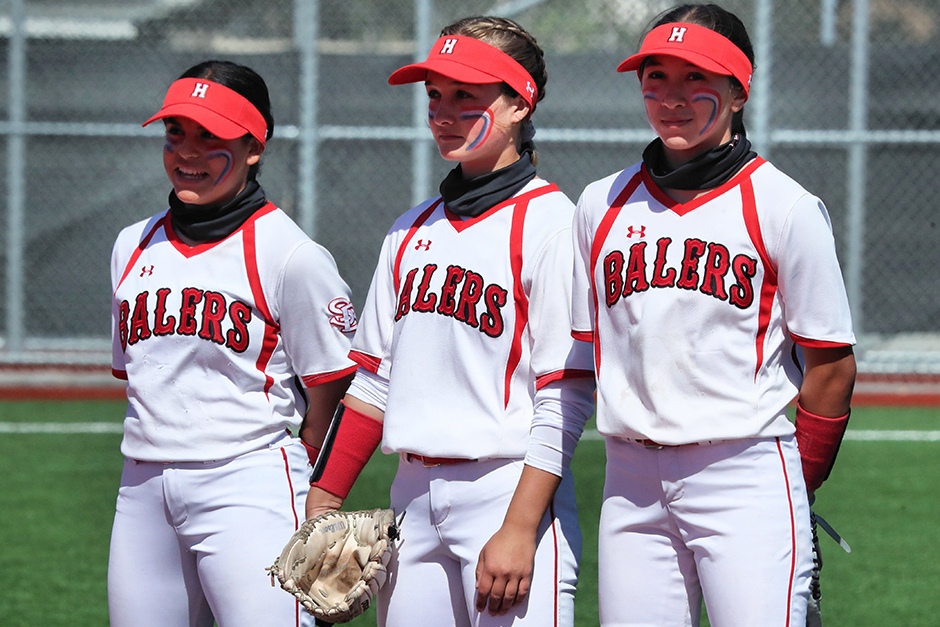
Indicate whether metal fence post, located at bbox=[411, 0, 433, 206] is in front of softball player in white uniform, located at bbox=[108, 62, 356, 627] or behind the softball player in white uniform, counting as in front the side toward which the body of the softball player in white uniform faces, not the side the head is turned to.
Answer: behind

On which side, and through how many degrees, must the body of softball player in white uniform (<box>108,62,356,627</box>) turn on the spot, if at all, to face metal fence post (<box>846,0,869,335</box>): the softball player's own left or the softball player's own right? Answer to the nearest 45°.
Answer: approximately 180°

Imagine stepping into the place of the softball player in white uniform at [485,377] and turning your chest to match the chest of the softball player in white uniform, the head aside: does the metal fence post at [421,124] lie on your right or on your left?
on your right

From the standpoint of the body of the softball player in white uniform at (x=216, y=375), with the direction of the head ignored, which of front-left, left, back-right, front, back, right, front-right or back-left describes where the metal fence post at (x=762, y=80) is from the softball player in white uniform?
back

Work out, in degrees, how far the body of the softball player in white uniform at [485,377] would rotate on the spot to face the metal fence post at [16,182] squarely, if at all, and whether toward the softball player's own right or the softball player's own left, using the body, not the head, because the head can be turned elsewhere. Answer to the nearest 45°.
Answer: approximately 90° to the softball player's own right

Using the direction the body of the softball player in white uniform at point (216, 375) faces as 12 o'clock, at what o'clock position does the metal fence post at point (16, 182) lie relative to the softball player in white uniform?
The metal fence post is roughly at 4 o'clock from the softball player in white uniform.

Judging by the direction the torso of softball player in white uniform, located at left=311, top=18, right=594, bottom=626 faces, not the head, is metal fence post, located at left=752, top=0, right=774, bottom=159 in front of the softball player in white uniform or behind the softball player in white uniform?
behind

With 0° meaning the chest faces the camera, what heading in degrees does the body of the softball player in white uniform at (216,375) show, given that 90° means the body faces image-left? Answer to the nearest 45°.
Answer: approximately 45°

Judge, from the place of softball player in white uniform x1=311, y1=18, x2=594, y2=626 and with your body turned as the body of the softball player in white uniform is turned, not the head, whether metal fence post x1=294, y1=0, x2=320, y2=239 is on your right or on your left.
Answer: on your right

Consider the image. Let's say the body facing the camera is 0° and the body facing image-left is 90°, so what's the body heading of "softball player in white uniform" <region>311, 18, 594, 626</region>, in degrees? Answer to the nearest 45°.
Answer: approximately 45°
